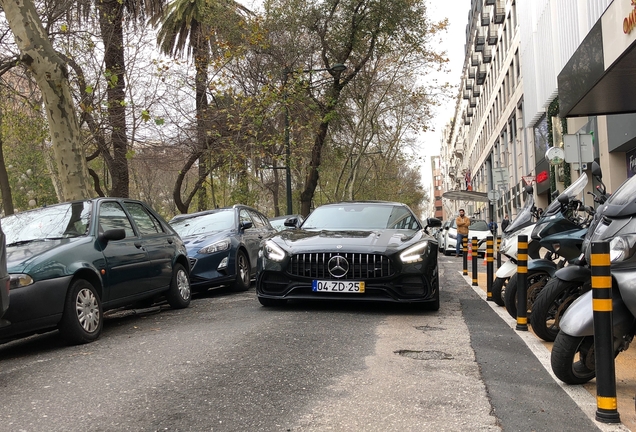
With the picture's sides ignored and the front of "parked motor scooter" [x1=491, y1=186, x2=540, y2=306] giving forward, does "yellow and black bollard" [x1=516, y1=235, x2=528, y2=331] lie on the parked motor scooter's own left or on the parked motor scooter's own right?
on the parked motor scooter's own left

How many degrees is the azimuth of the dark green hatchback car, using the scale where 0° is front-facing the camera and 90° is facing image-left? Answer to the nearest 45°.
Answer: approximately 45°

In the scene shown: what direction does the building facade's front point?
to the viewer's left

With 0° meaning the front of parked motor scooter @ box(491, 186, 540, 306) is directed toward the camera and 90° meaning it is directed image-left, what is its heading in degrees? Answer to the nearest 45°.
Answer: approximately 45°

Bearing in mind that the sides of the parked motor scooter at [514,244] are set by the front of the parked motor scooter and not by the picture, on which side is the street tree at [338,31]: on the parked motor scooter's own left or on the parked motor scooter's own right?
on the parked motor scooter's own right

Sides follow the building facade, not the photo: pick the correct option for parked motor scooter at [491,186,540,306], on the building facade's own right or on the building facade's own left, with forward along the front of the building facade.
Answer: on the building facade's own left
